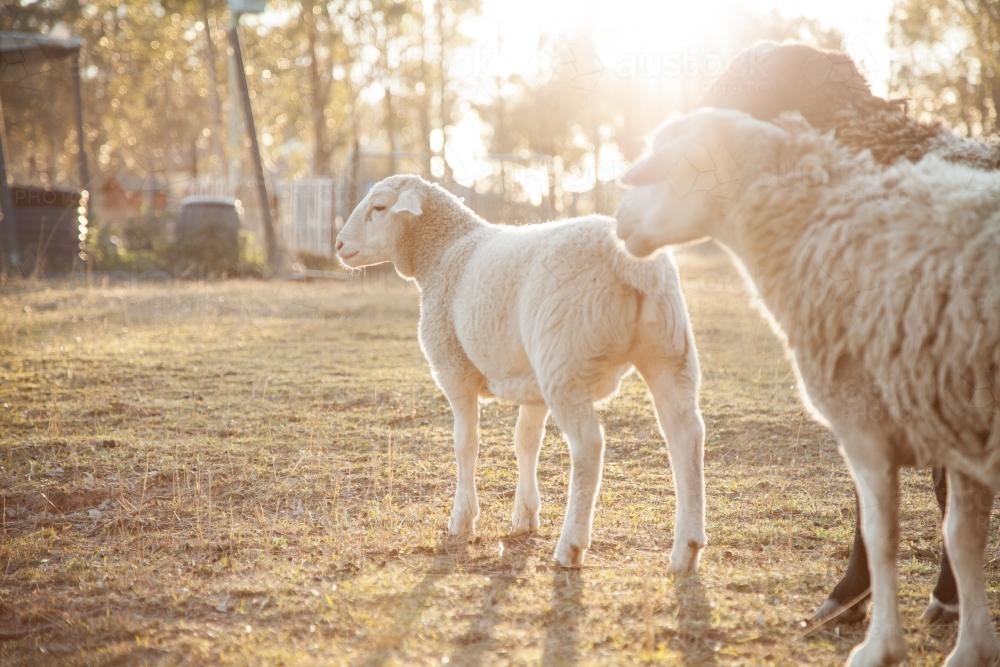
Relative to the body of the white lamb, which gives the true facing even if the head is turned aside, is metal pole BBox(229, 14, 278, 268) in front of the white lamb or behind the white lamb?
in front

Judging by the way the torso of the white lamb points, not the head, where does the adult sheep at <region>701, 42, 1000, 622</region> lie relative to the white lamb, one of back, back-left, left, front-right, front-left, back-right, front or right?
back

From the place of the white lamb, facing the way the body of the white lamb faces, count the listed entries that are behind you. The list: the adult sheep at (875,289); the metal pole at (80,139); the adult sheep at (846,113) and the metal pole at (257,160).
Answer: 2

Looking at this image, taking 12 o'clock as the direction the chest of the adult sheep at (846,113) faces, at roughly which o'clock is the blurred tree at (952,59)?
The blurred tree is roughly at 3 o'clock from the adult sheep.

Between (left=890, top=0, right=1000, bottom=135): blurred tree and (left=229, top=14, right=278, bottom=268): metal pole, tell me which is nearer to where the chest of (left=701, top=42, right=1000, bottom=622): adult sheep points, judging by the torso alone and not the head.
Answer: the metal pole

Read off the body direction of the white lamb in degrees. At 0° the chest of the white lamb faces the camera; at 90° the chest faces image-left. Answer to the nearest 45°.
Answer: approximately 135°

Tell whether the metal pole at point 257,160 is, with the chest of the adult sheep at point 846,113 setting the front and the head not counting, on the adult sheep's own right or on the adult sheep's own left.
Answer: on the adult sheep's own right

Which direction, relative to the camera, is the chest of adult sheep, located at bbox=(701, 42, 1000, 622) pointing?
to the viewer's left

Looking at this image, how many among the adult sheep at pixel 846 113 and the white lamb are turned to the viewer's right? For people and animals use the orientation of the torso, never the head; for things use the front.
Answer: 0

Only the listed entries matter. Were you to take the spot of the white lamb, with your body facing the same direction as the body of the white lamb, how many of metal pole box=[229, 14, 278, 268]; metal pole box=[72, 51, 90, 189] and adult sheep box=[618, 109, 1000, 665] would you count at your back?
1

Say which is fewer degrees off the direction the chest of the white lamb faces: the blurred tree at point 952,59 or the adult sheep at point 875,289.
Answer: the blurred tree
